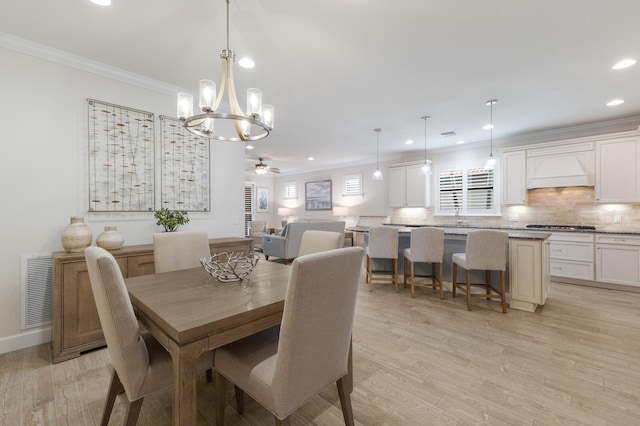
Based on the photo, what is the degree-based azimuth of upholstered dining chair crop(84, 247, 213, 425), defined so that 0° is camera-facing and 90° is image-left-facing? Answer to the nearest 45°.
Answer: approximately 225°

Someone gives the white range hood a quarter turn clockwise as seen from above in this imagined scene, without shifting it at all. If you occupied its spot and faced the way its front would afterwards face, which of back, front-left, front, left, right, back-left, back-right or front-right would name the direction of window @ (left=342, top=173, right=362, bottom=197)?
front

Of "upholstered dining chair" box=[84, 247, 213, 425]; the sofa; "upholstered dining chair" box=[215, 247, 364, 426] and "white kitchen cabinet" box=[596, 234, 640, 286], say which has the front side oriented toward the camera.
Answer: the white kitchen cabinet

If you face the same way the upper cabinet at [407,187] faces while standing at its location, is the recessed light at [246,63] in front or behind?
in front

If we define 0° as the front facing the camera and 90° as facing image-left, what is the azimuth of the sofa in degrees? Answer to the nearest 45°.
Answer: approximately 135°

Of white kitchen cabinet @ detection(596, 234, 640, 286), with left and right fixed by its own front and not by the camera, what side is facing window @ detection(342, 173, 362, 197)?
right

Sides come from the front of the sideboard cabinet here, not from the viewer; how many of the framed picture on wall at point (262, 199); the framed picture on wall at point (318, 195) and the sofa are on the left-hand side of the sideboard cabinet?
3

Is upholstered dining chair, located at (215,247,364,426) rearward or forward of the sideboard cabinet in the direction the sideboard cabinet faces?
forward

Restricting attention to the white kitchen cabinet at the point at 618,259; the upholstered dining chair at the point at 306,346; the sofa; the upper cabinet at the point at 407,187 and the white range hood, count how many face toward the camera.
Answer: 3

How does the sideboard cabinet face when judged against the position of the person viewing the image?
facing the viewer and to the right of the viewer

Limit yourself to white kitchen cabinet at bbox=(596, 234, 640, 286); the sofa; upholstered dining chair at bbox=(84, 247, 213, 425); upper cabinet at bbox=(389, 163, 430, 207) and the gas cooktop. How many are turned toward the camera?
3

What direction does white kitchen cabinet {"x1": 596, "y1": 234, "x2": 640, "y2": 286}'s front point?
toward the camera

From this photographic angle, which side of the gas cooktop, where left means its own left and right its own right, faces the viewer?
front

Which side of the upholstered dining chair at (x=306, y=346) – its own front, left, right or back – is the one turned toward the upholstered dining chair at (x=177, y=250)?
front

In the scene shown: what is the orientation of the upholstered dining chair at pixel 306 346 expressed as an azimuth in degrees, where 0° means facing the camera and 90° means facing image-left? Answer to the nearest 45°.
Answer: approximately 135°

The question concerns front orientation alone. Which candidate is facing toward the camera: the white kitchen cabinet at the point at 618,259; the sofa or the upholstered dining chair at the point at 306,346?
the white kitchen cabinet
